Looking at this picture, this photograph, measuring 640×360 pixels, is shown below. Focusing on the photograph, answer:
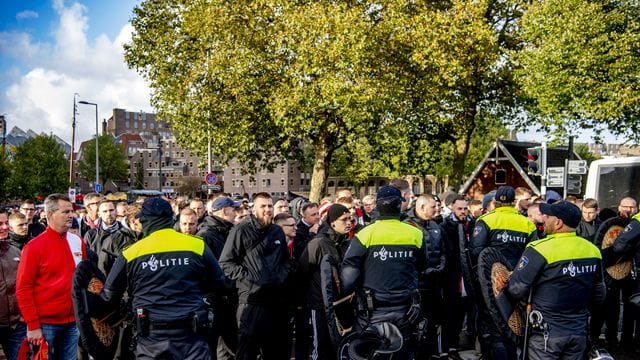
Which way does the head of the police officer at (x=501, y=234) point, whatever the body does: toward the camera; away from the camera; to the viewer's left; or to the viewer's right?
away from the camera

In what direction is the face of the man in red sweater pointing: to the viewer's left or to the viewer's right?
to the viewer's right

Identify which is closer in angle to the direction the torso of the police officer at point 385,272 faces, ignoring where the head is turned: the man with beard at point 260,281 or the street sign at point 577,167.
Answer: the street sign

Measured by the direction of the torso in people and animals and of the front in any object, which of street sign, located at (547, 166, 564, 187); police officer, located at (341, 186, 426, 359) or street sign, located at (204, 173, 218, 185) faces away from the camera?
the police officer

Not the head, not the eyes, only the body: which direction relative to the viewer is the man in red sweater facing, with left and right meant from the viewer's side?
facing the viewer and to the right of the viewer

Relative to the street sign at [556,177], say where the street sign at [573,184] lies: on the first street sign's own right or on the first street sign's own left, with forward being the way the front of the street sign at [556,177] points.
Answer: on the first street sign's own left

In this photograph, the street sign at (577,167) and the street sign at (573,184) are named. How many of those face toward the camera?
2

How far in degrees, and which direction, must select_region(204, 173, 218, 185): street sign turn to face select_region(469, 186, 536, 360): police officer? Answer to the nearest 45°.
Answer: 0° — it already faces them

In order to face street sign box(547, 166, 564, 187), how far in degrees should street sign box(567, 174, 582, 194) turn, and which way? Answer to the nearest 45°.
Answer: approximately 90° to its right

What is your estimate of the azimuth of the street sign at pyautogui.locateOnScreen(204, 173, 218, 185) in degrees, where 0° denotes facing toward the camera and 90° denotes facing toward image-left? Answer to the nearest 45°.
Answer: approximately 0°

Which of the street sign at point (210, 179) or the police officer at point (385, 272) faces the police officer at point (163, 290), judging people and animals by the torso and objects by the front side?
the street sign

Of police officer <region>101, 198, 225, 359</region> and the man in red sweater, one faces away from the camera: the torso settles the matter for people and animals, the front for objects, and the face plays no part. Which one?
the police officer

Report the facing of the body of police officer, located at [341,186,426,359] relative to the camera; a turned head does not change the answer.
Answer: away from the camera

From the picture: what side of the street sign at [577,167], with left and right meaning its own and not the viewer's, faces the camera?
front

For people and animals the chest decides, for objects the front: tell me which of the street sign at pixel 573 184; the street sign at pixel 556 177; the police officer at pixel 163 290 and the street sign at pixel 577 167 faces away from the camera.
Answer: the police officer

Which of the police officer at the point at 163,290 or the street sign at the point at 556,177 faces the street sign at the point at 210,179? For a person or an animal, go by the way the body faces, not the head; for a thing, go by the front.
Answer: the police officer

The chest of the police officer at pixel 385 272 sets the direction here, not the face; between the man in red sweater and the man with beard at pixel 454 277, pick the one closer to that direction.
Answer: the man with beard

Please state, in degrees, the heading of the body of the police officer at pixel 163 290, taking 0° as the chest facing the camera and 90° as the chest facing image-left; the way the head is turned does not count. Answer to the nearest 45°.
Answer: approximately 180°

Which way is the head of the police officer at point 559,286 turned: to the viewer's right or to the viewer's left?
to the viewer's left

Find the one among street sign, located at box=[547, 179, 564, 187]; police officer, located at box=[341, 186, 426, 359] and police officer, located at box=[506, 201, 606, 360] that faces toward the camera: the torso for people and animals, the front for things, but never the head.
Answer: the street sign

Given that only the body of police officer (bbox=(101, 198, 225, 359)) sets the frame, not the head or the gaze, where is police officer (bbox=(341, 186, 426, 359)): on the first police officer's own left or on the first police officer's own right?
on the first police officer's own right

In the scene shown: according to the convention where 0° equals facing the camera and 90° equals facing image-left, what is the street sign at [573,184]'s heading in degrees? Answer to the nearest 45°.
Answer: approximately 0°

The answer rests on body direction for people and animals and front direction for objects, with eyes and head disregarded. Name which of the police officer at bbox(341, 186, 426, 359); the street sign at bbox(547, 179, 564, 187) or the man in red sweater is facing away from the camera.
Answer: the police officer
